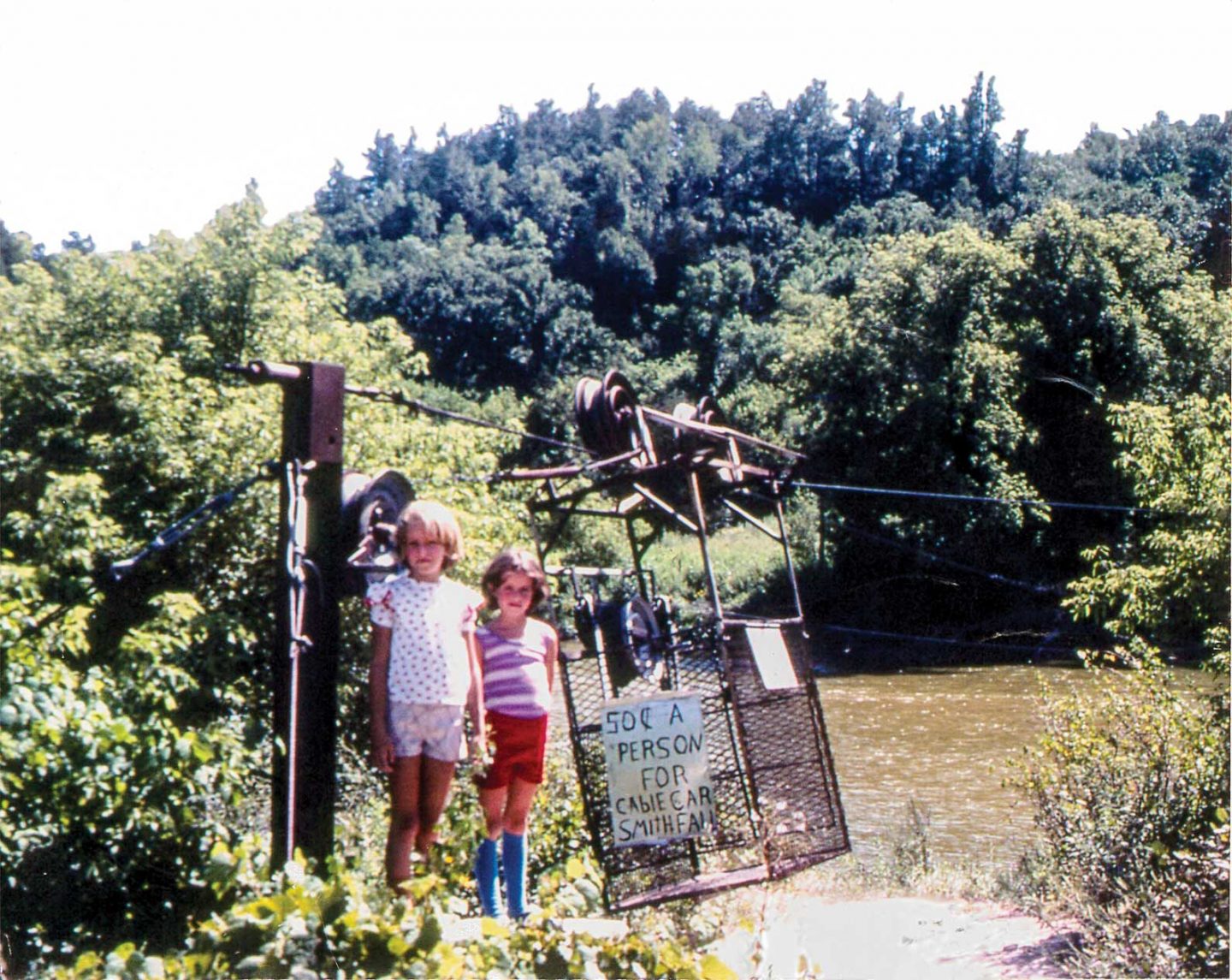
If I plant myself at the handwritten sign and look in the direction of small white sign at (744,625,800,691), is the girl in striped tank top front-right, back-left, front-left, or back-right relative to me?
back-left

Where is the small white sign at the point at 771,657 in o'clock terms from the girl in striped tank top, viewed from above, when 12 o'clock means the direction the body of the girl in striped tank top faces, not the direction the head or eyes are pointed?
The small white sign is roughly at 8 o'clock from the girl in striped tank top.

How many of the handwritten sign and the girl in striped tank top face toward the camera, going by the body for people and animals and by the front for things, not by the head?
2

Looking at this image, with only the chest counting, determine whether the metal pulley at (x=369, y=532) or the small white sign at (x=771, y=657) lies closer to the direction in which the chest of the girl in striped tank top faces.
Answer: the metal pulley

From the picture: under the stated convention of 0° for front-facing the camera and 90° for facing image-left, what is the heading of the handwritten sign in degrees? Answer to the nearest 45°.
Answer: approximately 0°

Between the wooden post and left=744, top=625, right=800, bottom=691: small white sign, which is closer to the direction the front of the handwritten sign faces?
the wooden post

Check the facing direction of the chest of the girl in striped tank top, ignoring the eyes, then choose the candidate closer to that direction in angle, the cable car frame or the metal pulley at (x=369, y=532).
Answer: the metal pulley
